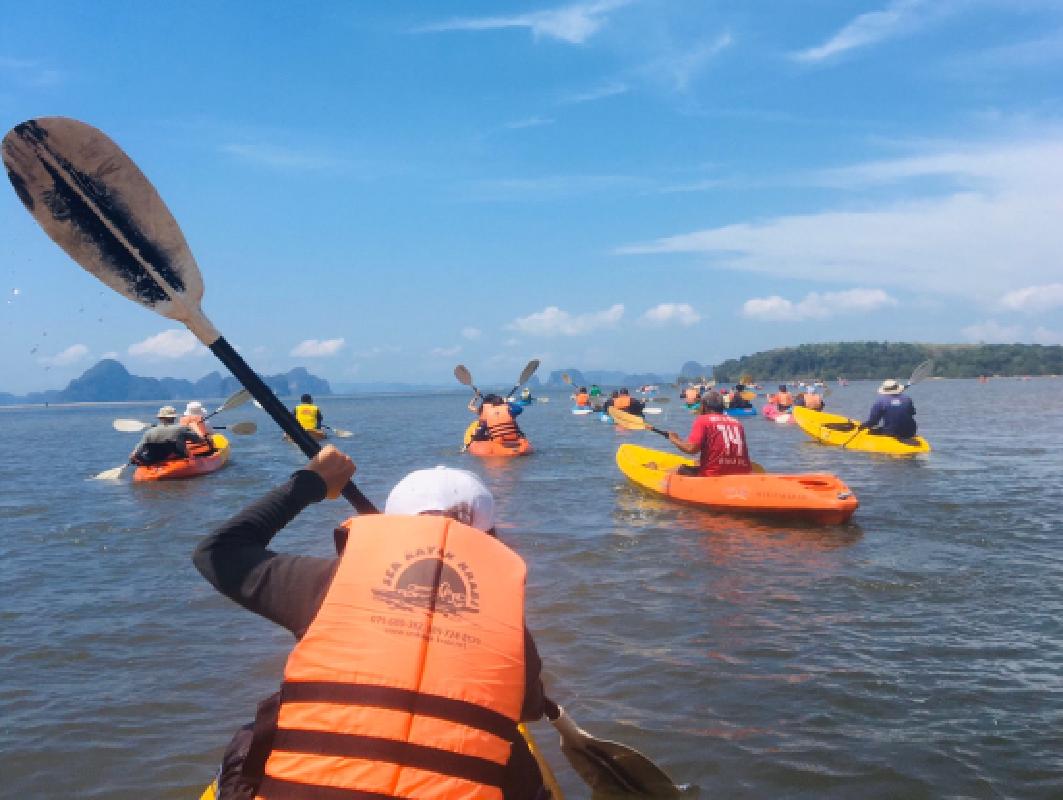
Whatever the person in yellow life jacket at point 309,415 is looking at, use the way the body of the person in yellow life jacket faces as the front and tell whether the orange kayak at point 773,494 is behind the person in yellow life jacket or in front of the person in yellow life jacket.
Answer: behind

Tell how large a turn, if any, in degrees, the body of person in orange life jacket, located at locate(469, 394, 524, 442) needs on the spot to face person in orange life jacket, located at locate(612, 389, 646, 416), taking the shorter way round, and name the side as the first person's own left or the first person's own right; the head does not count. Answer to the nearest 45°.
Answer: approximately 45° to the first person's own right

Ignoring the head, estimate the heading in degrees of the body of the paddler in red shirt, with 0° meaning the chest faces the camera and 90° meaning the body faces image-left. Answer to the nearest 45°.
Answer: approximately 135°

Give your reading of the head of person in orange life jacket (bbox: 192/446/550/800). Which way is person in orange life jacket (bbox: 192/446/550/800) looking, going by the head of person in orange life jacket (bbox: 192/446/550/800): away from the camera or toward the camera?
away from the camera

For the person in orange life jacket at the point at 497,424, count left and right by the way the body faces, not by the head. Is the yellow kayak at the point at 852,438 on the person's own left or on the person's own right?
on the person's own right

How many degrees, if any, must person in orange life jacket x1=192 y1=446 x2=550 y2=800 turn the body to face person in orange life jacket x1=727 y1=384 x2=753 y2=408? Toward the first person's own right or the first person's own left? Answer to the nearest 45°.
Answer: approximately 45° to the first person's own right

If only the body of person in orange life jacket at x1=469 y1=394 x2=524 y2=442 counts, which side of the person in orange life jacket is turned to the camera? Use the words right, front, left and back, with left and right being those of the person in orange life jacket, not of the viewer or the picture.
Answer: back

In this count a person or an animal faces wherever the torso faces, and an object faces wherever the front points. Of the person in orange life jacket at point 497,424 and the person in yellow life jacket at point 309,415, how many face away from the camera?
2

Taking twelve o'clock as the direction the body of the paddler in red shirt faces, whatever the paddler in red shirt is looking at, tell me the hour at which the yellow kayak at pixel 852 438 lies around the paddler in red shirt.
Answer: The yellow kayak is roughly at 2 o'clock from the paddler in red shirt.

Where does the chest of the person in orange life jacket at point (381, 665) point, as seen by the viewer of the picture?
away from the camera

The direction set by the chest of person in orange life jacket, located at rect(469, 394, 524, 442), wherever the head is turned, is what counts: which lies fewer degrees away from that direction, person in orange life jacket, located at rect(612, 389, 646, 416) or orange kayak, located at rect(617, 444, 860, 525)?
the person in orange life jacket

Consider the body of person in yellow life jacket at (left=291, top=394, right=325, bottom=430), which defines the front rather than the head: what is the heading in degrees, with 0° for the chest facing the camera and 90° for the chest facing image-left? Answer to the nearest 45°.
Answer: approximately 180°

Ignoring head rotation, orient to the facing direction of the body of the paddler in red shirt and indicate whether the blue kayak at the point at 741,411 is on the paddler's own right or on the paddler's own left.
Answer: on the paddler's own right

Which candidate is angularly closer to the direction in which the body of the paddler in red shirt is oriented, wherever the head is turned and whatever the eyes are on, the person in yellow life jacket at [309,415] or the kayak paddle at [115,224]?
the person in yellow life jacket

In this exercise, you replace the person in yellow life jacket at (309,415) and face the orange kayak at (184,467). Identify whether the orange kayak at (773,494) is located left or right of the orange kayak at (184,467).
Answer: left

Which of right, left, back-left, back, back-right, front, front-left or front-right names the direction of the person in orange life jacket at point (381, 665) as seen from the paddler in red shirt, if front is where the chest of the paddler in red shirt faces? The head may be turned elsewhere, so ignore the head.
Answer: back-left
